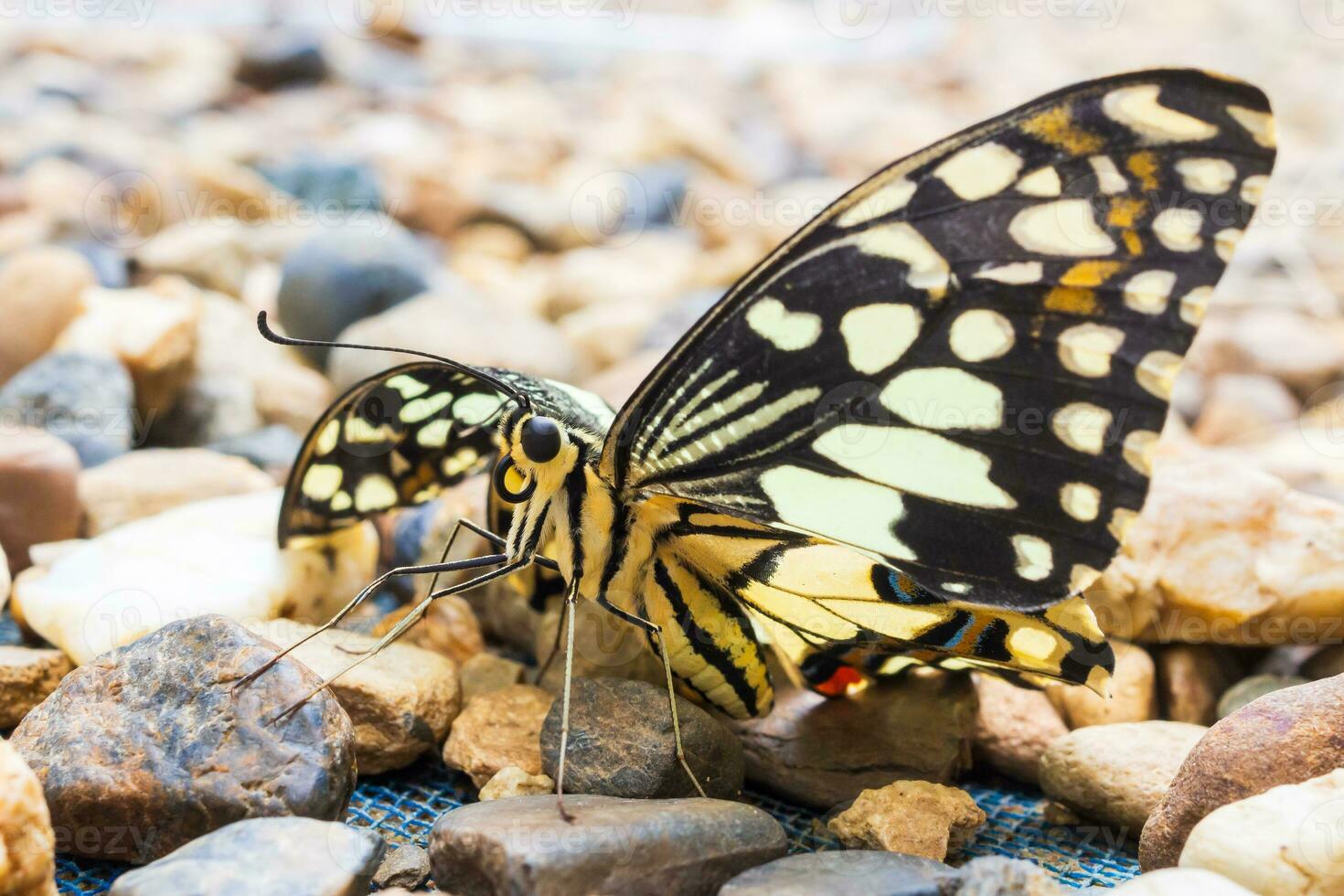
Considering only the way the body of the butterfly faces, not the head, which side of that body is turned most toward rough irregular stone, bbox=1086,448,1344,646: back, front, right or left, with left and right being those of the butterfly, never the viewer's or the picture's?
back

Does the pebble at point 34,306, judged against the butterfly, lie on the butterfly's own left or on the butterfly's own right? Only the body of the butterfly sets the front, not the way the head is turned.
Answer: on the butterfly's own right

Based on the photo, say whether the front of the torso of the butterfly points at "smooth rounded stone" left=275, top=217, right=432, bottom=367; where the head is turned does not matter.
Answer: no

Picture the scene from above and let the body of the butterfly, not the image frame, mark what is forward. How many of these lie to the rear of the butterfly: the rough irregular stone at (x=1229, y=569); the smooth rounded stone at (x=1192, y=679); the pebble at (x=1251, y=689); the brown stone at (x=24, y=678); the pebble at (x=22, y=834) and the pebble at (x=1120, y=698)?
4

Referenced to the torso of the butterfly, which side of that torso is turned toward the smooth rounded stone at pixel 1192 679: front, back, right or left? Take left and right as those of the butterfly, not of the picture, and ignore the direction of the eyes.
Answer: back

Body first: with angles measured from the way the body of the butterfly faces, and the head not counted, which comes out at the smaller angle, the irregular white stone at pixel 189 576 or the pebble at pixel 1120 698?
the irregular white stone

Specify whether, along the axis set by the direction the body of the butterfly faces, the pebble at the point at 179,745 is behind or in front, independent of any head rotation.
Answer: in front

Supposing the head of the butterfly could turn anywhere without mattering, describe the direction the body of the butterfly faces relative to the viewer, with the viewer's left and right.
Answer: facing the viewer and to the left of the viewer

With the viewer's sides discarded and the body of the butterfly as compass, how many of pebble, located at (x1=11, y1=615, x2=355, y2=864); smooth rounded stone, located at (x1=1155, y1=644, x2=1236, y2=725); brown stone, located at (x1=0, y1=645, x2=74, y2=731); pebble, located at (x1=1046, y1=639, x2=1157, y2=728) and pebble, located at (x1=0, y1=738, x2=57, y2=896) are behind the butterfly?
2
